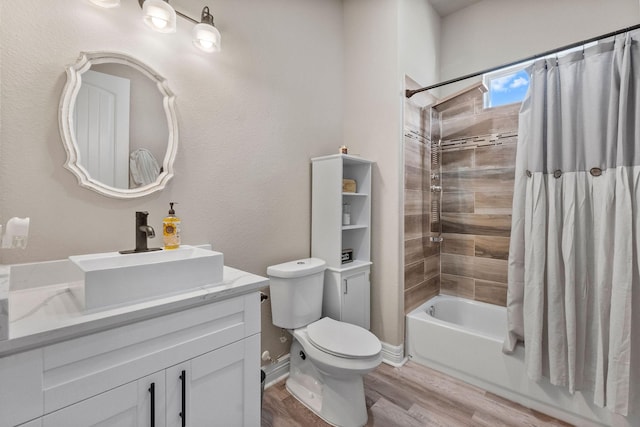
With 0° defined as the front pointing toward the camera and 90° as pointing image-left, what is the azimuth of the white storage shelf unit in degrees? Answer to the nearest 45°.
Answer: approximately 315°

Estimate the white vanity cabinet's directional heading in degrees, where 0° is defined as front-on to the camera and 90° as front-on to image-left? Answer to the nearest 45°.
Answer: approximately 315°

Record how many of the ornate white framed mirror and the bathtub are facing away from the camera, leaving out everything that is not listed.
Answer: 0

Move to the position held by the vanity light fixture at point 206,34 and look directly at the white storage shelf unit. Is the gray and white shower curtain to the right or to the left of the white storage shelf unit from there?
right

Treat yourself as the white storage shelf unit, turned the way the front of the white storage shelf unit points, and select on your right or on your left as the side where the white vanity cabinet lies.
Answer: on your right

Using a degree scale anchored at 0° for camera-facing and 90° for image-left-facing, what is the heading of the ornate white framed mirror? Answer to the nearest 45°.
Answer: approximately 315°

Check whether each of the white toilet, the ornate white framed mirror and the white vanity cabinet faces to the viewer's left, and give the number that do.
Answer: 0

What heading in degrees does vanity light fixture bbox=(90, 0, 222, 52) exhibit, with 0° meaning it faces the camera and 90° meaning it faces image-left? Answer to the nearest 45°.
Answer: approximately 315°

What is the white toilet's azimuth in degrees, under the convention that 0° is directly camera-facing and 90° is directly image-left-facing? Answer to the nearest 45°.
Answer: approximately 315°

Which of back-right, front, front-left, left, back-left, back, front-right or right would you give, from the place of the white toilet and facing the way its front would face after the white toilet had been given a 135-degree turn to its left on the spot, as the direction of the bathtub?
right

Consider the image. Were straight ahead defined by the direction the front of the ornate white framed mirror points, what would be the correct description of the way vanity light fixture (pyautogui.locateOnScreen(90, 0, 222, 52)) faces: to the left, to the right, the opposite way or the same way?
the same way

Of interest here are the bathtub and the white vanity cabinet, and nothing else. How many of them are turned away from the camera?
0

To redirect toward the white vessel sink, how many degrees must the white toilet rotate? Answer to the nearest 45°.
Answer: approximately 90° to its right
